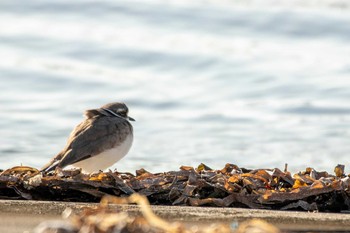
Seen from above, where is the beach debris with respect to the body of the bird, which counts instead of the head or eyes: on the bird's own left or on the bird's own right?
on the bird's own right

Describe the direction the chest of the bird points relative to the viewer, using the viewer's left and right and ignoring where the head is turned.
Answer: facing to the right of the viewer
